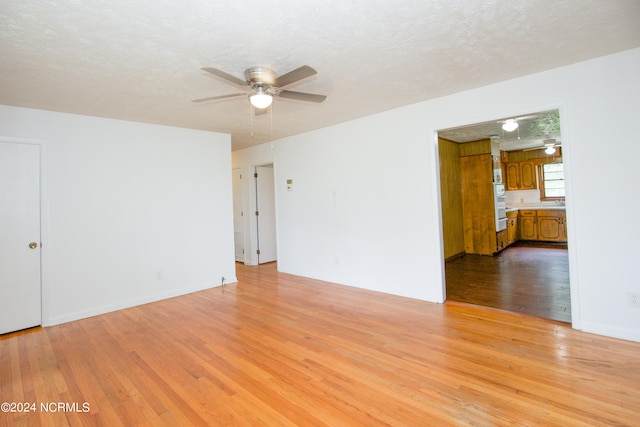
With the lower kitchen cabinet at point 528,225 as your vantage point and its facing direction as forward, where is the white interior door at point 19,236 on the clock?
The white interior door is roughly at 1 o'clock from the lower kitchen cabinet.

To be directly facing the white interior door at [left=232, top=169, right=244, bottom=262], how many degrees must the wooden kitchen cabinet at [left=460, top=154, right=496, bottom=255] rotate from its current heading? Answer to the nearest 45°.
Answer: approximately 135° to its right

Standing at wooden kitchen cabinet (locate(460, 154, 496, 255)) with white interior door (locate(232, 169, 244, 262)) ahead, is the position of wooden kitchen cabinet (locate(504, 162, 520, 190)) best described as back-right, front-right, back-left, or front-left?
back-right
